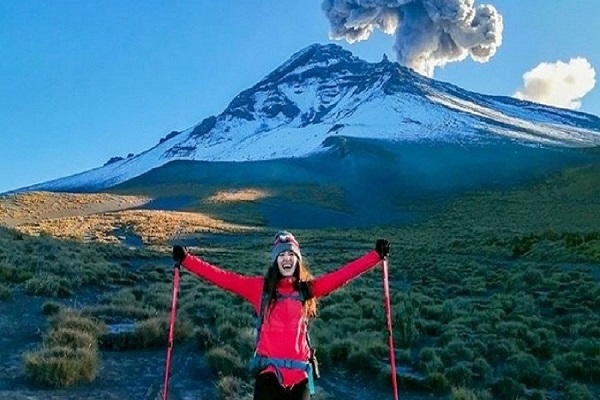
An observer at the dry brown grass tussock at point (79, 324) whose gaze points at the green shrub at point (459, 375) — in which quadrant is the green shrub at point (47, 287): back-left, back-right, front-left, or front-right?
back-left

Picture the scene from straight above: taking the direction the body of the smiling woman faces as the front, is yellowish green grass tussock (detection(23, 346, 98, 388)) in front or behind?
behind

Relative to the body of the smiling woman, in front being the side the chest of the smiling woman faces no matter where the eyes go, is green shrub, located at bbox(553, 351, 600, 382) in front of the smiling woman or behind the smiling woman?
behind

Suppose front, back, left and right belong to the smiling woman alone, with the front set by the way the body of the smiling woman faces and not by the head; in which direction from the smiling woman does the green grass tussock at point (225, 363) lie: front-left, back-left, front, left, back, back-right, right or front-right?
back

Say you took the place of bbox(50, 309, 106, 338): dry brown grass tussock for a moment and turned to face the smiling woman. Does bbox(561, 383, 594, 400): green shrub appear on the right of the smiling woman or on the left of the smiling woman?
left

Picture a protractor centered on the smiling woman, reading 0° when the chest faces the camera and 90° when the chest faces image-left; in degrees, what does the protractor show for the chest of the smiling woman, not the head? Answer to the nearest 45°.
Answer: approximately 0°

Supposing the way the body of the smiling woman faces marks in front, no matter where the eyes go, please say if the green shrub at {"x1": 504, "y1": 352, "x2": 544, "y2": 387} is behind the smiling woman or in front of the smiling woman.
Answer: behind

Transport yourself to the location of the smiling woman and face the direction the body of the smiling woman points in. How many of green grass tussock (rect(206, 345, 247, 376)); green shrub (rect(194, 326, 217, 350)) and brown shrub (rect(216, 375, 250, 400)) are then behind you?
3

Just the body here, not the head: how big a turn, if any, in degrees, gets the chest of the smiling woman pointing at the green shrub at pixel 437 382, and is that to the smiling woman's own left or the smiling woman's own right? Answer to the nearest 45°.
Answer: approximately 135° to the smiling woman's own left

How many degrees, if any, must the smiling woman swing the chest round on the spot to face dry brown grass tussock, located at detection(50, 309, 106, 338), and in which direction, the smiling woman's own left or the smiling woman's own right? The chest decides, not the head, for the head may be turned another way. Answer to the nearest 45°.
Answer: approximately 135° to the smiling woman's own right

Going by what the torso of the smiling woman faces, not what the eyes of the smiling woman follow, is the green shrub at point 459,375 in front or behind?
behind

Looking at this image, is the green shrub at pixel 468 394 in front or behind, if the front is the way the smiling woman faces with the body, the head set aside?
behind

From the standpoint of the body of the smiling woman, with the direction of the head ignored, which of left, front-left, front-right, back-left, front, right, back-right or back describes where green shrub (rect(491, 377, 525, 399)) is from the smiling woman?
back-left

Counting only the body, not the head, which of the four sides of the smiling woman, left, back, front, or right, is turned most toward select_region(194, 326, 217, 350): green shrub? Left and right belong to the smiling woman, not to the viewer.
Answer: back

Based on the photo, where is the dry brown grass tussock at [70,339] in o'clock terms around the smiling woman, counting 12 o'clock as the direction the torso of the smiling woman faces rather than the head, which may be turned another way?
The dry brown grass tussock is roughly at 5 o'clock from the smiling woman.

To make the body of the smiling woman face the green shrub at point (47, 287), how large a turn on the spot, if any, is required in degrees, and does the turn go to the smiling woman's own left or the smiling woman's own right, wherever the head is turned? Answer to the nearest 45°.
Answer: approximately 135° to the smiling woman's own right
